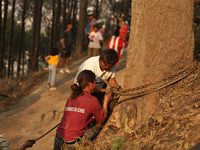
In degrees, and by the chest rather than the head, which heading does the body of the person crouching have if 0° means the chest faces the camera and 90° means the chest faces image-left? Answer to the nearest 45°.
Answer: approximately 225°

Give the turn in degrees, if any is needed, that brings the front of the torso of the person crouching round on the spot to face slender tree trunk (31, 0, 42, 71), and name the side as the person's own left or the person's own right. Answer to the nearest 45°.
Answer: approximately 45° to the person's own left

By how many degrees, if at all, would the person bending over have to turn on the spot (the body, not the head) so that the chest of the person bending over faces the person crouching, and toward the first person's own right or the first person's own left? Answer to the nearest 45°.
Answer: approximately 45° to the first person's own right

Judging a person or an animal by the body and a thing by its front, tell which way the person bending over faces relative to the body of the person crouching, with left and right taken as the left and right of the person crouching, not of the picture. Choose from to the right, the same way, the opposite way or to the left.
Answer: to the right

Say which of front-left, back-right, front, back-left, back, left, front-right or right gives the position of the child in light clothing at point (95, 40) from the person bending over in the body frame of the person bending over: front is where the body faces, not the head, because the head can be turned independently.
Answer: back-left

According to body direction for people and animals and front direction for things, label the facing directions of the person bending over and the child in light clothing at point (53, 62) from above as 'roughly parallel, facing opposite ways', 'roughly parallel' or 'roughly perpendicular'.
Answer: roughly perpendicular

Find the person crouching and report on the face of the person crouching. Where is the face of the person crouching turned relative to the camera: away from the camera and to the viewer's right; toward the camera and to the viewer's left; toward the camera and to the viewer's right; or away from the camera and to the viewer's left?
away from the camera and to the viewer's right
